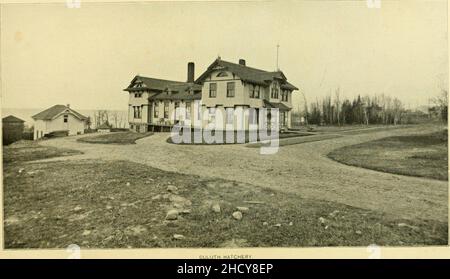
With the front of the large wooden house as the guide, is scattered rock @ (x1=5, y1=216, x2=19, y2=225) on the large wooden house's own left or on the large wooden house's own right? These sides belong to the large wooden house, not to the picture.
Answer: on the large wooden house's own right

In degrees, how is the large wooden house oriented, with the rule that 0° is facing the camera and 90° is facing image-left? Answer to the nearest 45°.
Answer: approximately 315°

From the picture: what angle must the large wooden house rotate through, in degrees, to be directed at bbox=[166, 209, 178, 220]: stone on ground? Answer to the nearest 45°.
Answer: approximately 45° to its right

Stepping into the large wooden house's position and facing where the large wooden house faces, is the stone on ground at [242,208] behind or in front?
in front

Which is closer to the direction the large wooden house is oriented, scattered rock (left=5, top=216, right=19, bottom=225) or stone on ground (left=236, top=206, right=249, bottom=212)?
the stone on ground

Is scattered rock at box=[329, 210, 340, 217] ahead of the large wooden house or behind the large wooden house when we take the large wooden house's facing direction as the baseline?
ahead

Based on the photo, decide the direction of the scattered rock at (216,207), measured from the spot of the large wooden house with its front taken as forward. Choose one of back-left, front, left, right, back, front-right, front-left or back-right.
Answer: front-right

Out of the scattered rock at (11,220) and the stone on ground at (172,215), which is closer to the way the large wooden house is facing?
the stone on ground
